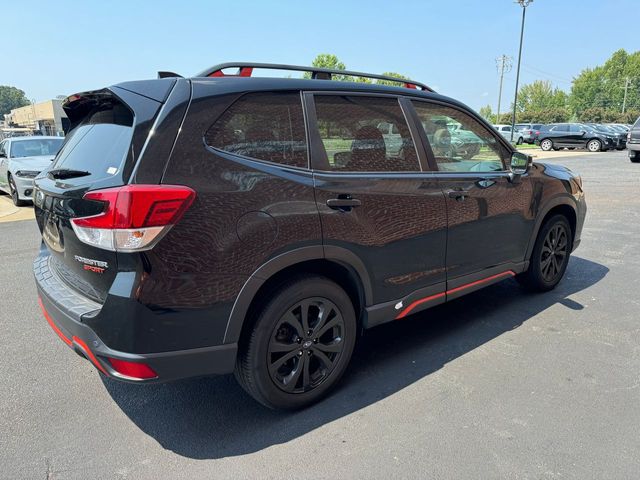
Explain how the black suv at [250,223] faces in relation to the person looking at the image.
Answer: facing away from the viewer and to the right of the viewer

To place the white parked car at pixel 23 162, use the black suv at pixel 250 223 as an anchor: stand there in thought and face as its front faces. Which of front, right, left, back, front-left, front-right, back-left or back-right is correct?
left

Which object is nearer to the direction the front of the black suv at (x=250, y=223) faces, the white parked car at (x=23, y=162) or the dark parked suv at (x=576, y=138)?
the dark parked suv

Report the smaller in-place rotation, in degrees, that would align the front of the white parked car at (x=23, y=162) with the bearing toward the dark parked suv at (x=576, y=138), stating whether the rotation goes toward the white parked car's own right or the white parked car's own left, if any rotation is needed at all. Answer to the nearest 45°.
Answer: approximately 45° to the white parked car's own left

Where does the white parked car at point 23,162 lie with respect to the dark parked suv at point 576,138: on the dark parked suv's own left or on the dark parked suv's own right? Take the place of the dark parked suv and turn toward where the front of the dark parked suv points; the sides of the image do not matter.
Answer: on the dark parked suv's own right

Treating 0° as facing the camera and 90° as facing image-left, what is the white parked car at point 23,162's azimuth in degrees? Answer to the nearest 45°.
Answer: approximately 315°
